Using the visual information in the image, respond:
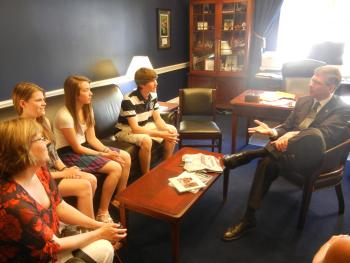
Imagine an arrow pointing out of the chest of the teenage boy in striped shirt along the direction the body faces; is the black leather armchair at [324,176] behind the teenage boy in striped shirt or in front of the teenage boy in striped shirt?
in front

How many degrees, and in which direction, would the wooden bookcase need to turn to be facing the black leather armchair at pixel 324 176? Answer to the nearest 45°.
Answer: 0° — it already faces it

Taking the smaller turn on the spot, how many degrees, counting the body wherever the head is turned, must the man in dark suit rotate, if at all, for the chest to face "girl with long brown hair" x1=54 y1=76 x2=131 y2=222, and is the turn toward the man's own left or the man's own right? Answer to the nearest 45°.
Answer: approximately 45° to the man's own right

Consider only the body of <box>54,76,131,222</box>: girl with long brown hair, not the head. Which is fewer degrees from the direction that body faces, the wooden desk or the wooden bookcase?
the wooden desk

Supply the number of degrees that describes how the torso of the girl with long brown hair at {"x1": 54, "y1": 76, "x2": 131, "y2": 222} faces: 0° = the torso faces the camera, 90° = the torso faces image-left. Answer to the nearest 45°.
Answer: approximately 315°

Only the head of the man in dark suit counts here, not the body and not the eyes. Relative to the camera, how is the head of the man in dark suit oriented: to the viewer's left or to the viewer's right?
to the viewer's left

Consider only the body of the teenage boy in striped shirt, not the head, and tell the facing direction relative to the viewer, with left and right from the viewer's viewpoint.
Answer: facing the viewer and to the right of the viewer

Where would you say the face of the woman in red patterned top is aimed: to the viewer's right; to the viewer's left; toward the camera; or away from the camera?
to the viewer's right

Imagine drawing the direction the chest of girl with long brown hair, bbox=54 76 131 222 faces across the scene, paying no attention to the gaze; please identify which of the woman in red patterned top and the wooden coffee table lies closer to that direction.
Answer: the wooden coffee table

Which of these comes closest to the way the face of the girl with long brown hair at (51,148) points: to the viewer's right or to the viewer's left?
to the viewer's right

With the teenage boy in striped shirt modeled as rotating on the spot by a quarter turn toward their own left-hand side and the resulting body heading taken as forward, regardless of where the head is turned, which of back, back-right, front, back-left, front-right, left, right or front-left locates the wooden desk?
front-right
